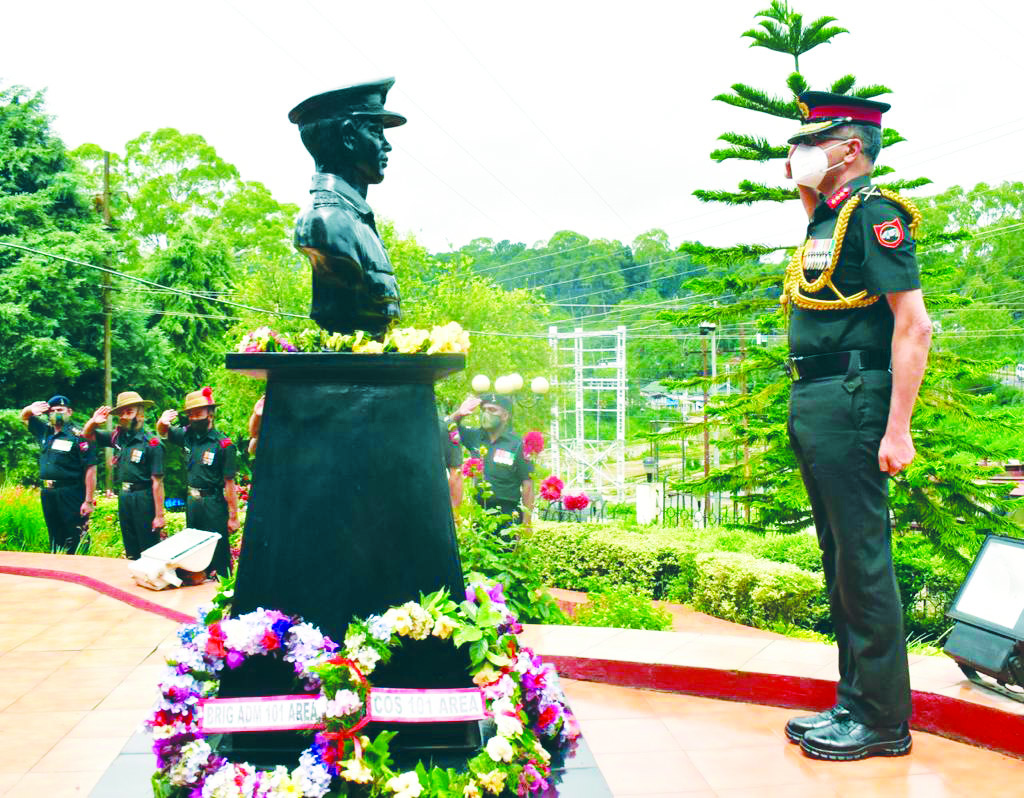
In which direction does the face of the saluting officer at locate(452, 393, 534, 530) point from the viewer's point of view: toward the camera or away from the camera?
toward the camera

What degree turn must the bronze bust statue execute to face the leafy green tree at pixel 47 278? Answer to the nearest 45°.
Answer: approximately 90° to its left

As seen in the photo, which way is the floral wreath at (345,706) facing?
toward the camera

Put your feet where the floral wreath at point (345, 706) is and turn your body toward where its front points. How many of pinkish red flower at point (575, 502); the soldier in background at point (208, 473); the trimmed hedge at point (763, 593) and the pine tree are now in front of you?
0

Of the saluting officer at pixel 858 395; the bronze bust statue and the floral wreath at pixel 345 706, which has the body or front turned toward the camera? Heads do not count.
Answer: the floral wreath

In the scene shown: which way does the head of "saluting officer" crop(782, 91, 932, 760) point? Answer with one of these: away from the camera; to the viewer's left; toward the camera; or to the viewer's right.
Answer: to the viewer's left

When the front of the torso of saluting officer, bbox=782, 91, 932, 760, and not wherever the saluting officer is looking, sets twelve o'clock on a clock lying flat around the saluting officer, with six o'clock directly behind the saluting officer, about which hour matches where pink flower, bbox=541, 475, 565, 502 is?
The pink flower is roughly at 2 o'clock from the saluting officer.

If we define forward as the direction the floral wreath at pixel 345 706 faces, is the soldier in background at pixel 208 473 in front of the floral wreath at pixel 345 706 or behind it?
behind

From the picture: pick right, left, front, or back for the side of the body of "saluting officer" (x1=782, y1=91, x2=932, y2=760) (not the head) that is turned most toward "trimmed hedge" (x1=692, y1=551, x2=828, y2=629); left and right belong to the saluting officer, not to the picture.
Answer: right

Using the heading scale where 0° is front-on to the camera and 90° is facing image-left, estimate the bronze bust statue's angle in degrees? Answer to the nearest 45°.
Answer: approximately 270°

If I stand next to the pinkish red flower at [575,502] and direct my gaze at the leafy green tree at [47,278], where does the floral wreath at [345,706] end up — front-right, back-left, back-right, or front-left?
back-left

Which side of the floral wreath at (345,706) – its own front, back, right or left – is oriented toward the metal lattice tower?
back

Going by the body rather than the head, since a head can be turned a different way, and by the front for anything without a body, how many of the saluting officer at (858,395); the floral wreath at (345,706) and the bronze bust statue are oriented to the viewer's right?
1

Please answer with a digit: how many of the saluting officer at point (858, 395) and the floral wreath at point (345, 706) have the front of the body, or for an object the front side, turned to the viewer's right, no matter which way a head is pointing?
0

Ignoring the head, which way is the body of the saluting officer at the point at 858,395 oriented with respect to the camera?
to the viewer's left

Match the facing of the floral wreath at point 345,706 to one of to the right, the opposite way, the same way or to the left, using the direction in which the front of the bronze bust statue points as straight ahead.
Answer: to the right
